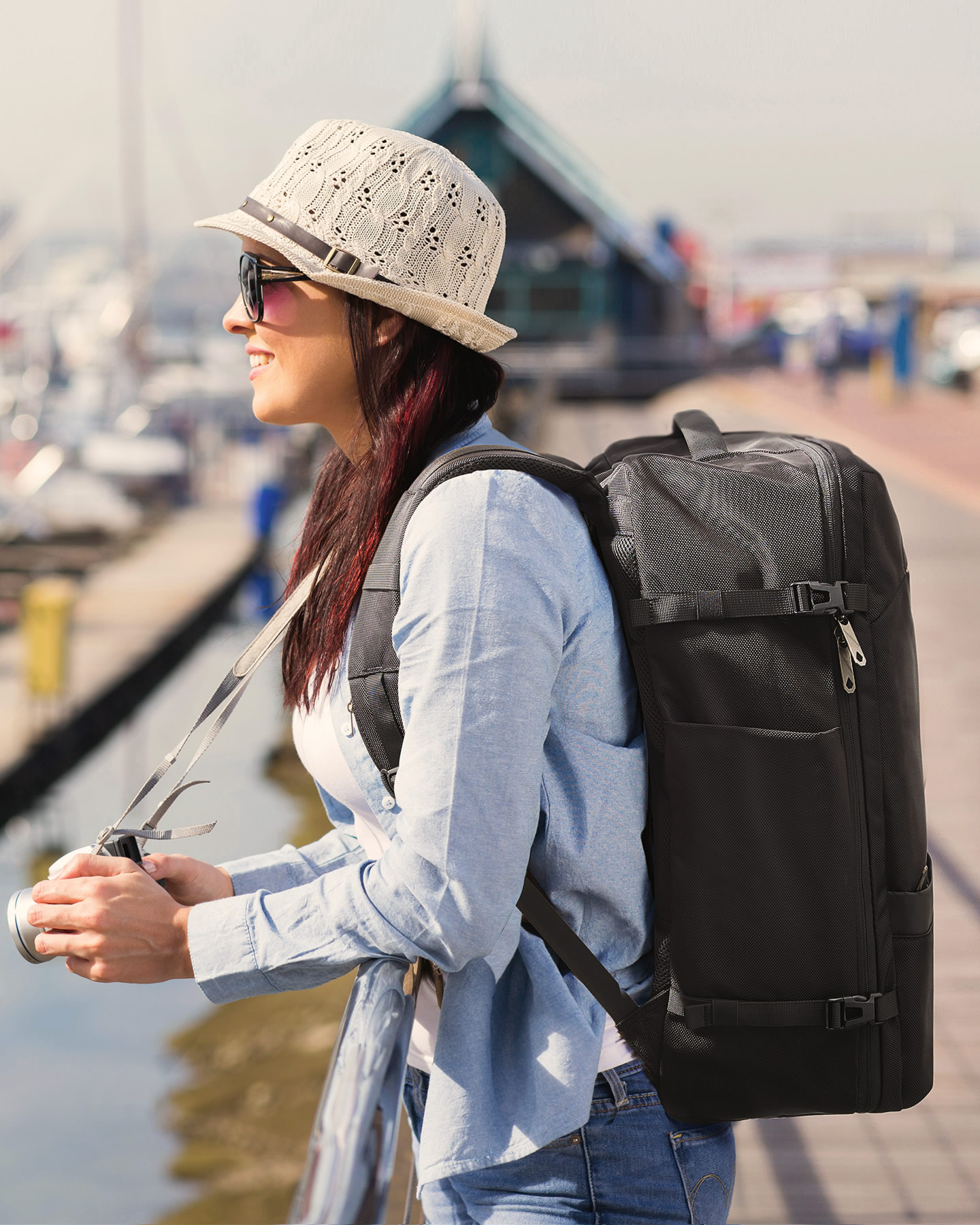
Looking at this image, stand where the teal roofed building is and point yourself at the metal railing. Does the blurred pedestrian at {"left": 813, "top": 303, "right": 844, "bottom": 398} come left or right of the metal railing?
left

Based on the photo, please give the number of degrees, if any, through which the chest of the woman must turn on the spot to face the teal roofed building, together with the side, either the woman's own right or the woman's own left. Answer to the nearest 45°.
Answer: approximately 90° to the woman's own right

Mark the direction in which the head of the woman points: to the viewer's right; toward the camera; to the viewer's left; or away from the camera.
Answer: to the viewer's left

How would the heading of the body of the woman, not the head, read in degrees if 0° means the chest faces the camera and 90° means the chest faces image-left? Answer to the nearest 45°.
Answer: approximately 90°

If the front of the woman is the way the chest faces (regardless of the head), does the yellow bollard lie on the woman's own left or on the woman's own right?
on the woman's own right

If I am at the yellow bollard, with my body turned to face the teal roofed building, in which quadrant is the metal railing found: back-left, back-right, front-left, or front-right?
back-right

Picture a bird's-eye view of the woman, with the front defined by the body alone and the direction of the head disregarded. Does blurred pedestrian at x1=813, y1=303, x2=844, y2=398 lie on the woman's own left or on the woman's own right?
on the woman's own right

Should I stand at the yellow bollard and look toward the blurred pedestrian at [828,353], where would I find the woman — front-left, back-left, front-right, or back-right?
back-right

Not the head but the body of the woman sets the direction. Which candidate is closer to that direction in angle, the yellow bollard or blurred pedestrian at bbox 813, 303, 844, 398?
the yellow bollard
